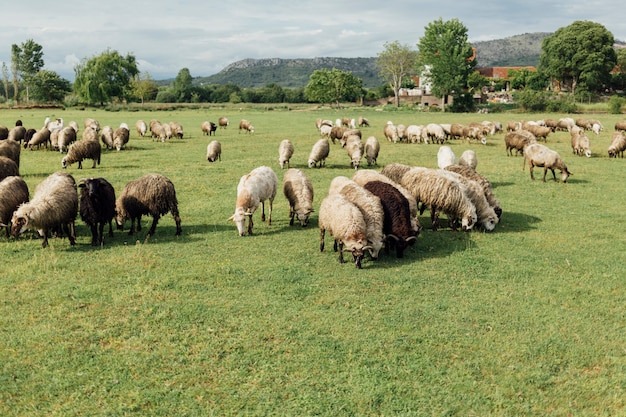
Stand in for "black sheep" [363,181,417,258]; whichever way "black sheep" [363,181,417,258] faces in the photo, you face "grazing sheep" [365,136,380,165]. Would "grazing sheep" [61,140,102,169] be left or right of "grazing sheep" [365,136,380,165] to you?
left

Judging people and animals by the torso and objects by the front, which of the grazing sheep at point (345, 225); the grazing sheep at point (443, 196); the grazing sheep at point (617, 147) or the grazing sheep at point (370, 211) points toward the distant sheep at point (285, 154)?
the grazing sheep at point (617, 147)

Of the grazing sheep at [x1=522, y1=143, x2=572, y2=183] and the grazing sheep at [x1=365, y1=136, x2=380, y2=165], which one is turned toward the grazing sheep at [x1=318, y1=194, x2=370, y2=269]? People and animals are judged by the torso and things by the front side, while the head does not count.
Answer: the grazing sheep at [x1=365, y1=136, x2=380, y2=165]

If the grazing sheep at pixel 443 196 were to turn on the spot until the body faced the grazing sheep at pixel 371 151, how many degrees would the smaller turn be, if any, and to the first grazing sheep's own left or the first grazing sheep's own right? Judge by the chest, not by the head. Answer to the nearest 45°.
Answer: approximately 135° to the first grazing sheep's own left

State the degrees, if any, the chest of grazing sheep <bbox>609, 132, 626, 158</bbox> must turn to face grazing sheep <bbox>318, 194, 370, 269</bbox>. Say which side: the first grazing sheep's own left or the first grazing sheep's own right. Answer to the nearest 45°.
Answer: approximately 45° to the first grazing sheep's own left

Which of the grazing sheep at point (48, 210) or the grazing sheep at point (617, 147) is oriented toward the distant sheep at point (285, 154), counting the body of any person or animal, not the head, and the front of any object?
the grazing sheep at point (617, 147)

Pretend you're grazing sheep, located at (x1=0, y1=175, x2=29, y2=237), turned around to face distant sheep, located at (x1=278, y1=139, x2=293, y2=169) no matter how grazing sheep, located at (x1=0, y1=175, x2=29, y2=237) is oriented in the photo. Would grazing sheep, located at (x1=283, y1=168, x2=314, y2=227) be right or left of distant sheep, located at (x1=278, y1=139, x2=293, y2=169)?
right
